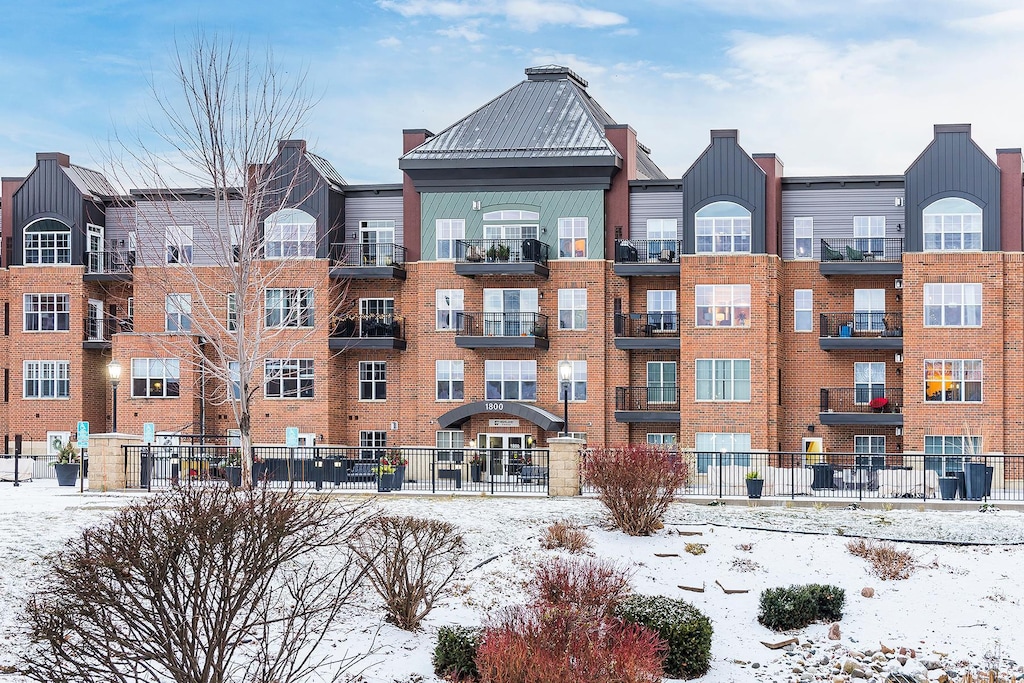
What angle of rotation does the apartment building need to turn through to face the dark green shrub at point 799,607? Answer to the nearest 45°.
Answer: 0° — it already faces it

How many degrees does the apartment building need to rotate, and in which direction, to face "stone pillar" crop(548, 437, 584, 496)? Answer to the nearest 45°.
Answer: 0° — it already faces it

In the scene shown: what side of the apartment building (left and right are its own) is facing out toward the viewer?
front

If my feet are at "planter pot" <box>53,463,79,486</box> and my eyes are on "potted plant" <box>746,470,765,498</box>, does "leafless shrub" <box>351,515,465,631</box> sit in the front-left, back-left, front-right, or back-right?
front-right

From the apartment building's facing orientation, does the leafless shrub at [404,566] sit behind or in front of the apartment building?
in front

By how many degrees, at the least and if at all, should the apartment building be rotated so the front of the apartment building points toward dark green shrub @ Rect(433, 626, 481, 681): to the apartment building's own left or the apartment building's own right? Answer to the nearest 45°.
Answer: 0° — it already faces it

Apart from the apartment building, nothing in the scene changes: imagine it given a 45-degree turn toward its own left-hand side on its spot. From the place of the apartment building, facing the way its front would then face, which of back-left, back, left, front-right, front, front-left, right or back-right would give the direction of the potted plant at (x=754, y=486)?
front-right

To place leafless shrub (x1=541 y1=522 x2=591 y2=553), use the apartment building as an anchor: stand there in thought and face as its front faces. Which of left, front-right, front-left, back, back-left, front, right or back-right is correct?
front
